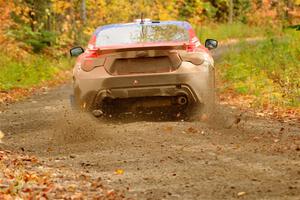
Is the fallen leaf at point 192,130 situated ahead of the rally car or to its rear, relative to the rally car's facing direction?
to the rear

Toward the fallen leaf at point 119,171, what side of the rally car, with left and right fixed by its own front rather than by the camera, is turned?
back

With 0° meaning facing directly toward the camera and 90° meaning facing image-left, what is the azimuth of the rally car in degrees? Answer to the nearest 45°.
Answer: approximately 180°

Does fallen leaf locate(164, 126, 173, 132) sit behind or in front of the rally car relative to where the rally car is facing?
behind
